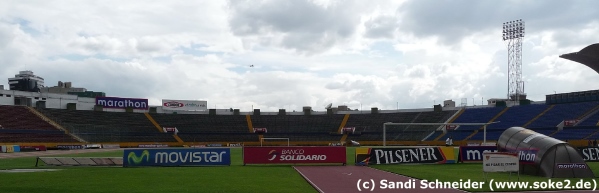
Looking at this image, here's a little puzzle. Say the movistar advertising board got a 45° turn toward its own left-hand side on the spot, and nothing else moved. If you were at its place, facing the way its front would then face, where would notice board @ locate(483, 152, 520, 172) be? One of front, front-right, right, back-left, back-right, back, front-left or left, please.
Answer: front

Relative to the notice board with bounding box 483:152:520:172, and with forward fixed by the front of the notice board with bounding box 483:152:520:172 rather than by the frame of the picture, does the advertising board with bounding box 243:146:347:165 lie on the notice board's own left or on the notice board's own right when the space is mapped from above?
on the notice board's own right

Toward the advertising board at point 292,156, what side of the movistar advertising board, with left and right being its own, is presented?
left

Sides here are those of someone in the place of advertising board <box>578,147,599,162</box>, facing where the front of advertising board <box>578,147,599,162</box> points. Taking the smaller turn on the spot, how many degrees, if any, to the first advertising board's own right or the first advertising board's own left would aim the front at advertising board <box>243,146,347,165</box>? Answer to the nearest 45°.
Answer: approximately 45° to the first advertising board's own right

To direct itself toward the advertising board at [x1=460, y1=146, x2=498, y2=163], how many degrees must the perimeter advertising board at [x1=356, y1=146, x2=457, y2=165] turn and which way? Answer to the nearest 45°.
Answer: approximately 135° to its left
